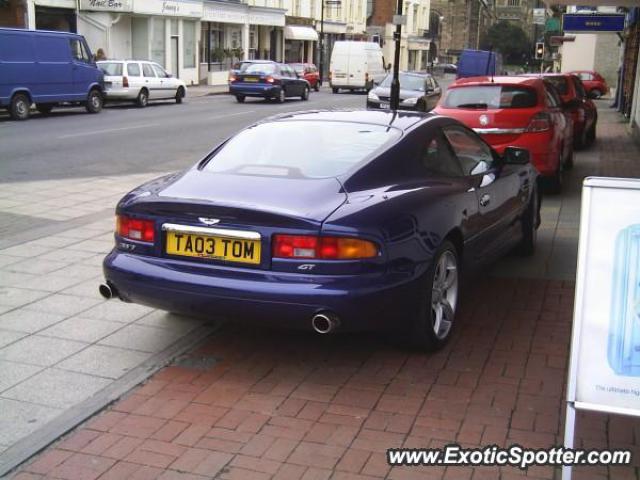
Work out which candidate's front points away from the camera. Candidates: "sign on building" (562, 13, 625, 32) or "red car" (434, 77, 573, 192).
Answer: the red car

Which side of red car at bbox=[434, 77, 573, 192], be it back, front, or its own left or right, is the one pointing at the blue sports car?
back

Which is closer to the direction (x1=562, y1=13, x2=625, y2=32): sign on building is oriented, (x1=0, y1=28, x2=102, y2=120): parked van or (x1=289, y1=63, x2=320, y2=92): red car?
the parked van

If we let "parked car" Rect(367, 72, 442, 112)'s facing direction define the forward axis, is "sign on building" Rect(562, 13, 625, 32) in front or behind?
behind

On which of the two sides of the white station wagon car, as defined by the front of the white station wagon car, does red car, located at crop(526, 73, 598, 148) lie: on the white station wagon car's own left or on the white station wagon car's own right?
on the white station wagon car's own right

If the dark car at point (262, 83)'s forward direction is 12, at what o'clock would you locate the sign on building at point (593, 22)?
The sign on building is roughly at 2 o'clock from the dark car.

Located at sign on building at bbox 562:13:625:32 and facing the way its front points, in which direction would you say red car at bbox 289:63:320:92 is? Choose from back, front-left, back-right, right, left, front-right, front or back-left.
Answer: back-right

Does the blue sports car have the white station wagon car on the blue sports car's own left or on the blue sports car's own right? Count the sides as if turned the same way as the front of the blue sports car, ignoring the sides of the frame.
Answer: on the blue sports car's own left

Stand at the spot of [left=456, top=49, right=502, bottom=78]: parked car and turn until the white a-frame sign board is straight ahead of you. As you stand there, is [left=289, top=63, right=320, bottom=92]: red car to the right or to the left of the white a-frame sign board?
right

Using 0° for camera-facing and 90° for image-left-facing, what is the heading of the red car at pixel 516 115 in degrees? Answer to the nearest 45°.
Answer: approximately 180°

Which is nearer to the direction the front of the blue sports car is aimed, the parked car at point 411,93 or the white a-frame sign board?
the parked car

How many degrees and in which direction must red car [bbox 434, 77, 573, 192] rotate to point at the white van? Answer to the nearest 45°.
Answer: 0° — it already faces it

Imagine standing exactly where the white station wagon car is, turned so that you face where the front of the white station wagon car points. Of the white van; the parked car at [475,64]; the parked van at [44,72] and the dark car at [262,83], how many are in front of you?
3

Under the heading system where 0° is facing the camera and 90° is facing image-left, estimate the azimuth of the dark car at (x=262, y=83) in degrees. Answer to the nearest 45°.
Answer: approximately 225°

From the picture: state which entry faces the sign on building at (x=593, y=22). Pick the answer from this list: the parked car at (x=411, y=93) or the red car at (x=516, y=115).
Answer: the red car

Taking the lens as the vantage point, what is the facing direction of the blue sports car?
facing away from the viewer and to the right of the viewer

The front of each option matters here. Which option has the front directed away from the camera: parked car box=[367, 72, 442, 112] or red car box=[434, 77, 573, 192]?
the red car

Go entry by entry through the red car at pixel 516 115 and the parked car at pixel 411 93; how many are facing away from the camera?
1

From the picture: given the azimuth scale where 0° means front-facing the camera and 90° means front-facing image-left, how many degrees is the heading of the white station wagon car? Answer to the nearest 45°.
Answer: approximately 225°
